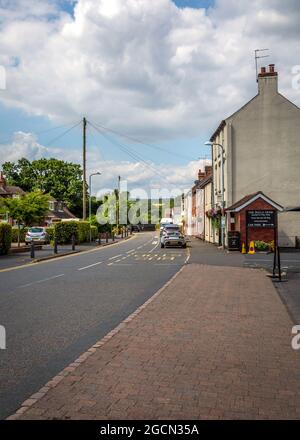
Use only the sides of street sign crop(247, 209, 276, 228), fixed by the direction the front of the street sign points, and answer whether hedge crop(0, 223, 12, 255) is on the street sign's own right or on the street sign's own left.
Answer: on the street sign's own right

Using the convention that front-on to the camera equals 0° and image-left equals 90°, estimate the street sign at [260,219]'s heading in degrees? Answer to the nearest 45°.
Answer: approximately 0°

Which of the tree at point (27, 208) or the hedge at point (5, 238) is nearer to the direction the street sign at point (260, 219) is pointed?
the hedge

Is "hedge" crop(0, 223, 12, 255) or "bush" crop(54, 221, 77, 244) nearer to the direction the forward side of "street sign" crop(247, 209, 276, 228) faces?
the hedge

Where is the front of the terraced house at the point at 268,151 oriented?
to the viewer's left

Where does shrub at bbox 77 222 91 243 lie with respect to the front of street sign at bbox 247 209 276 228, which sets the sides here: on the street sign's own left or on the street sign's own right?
on the street sign's own right

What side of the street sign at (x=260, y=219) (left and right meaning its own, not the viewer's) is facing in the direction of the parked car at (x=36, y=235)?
right

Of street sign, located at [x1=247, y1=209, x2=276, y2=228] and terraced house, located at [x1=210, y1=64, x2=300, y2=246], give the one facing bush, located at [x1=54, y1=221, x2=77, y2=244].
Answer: the terraced house
